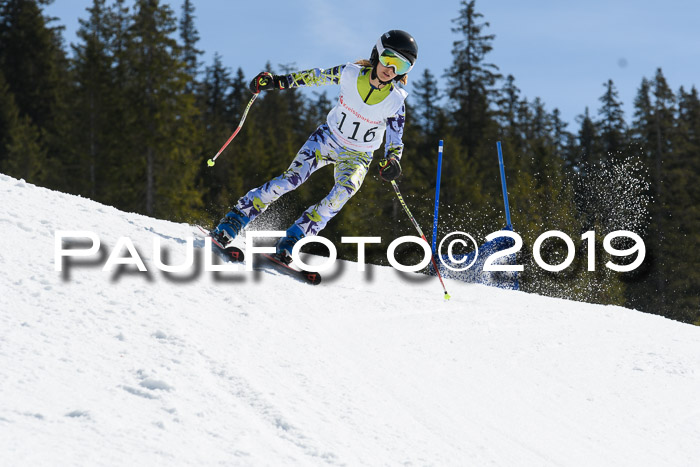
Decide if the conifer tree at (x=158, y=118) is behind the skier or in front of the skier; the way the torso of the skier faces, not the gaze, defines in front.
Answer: behind

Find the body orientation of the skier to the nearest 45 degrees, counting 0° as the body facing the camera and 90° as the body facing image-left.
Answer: approximately 0°

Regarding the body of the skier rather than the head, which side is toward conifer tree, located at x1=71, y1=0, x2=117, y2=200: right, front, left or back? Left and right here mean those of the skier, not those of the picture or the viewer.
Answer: back

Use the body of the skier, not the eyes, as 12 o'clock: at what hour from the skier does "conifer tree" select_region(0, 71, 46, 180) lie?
The conifer tree is roughly at 5 o'clock from the skier.

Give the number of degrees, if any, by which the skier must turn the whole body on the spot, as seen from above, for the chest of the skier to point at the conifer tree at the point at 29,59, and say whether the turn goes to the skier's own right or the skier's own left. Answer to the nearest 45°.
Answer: approximately 135° to the skier's own right

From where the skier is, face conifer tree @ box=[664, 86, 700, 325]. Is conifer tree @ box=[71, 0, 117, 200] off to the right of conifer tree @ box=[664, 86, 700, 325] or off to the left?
left
